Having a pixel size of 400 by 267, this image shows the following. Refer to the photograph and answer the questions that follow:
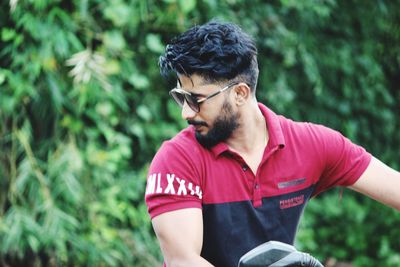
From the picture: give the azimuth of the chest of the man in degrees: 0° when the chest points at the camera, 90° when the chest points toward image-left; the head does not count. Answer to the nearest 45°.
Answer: approximately 0°
